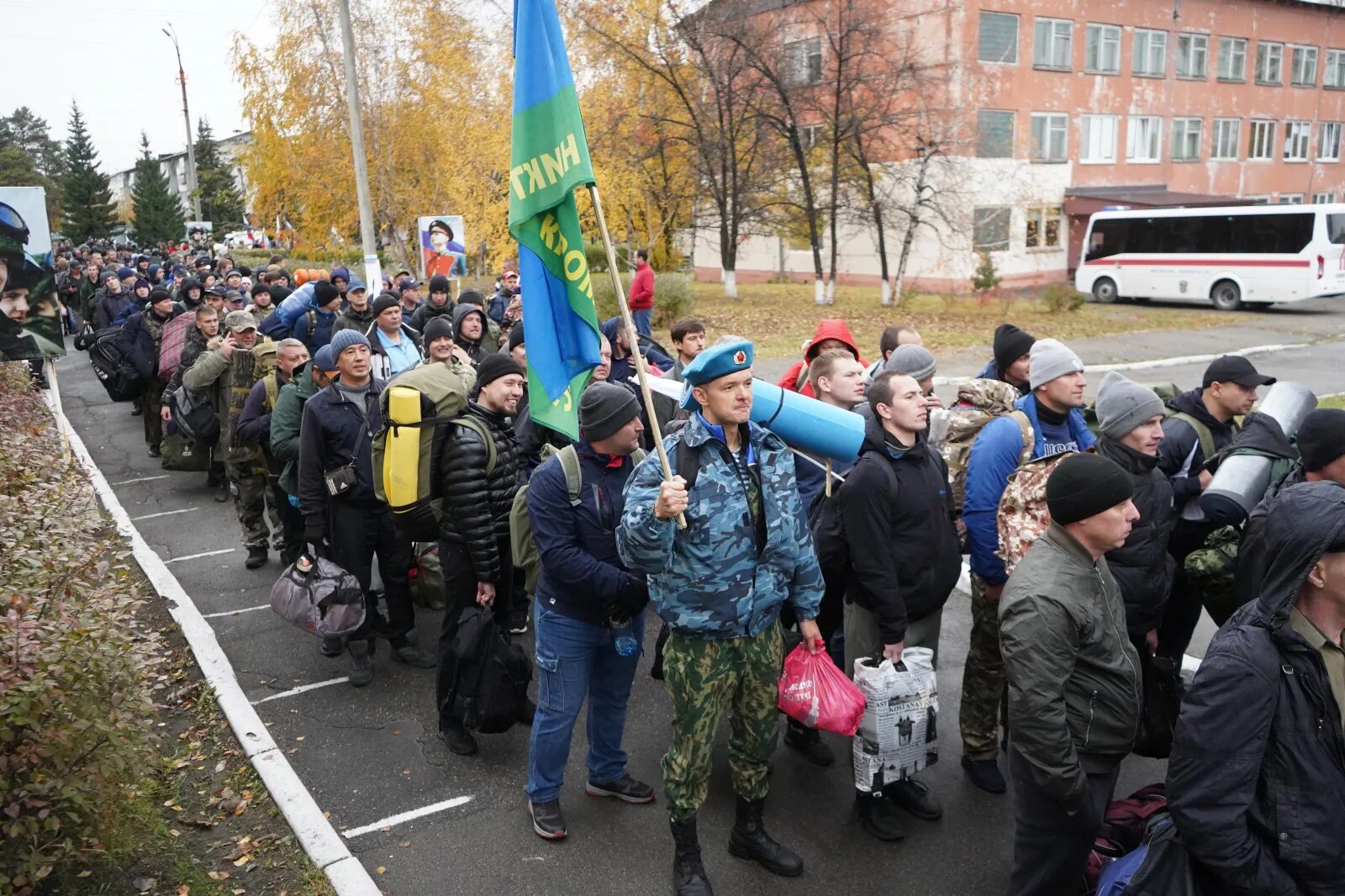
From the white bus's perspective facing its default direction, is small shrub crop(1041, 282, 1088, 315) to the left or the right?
on its left

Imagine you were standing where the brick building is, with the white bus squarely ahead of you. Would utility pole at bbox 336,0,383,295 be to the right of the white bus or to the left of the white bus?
right

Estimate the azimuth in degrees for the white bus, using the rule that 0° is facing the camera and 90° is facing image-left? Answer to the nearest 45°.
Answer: approximately 135°

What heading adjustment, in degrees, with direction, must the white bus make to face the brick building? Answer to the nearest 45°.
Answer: approximately 45° to its right
